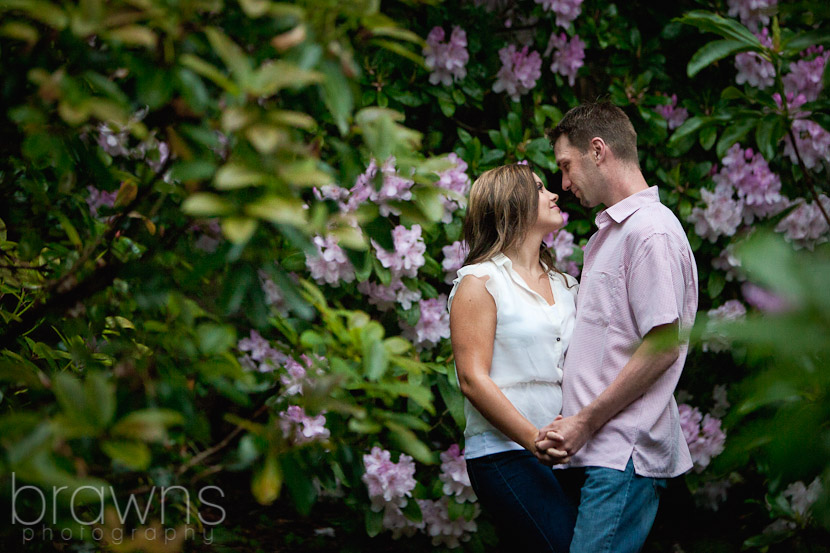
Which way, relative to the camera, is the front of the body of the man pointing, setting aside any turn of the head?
to the viewer's left

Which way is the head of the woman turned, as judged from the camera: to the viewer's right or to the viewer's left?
to the viewer's right

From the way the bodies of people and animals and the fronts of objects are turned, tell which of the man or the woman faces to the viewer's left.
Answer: the man

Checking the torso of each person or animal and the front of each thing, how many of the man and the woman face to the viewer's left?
1

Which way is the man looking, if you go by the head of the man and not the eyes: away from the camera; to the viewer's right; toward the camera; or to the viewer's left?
to the viewer's left
